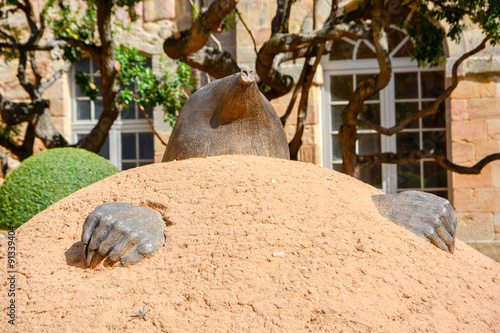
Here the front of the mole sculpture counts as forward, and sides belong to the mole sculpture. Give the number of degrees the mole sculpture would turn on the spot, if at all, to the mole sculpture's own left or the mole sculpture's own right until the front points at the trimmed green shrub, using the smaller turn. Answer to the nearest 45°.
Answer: approximately 135° to the mole sculpture's own right

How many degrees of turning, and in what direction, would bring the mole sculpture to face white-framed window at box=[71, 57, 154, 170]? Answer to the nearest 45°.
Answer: approximately 180°

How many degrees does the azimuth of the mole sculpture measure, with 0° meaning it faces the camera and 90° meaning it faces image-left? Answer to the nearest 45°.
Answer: approximately 0°
